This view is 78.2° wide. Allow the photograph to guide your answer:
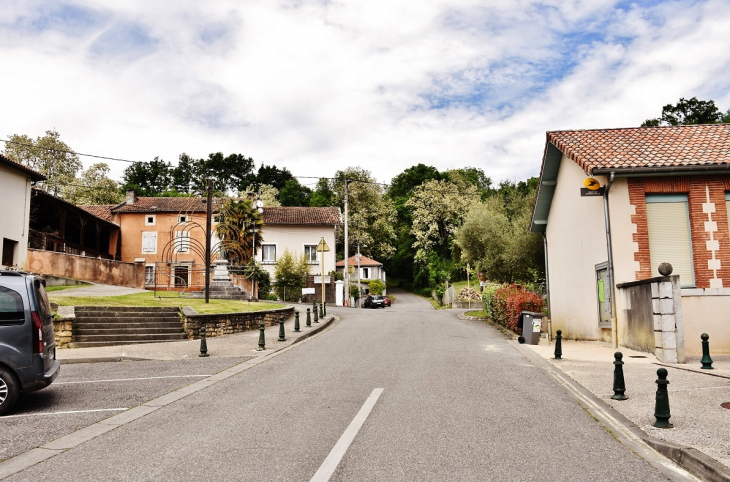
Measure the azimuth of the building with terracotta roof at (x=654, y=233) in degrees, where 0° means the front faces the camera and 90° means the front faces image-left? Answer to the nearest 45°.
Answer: approximately 0°

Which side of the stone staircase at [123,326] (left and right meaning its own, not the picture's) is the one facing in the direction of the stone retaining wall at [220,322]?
left

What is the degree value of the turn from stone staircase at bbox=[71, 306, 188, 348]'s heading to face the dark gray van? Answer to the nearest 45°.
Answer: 0° — it already faces it

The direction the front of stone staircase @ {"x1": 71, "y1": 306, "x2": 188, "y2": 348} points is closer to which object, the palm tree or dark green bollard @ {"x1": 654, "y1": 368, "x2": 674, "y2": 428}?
the dark green bollard

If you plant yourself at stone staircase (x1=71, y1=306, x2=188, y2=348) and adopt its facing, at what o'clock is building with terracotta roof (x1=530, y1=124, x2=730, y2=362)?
The building with terracotta roof is roughly at 10 o'clock from the stone staircase.

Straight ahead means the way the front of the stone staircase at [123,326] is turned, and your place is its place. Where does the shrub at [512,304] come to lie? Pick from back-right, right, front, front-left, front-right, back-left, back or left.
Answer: left

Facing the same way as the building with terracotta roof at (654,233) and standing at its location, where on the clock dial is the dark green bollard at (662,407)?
The dark green bollard is roughly at 12 o'clock from the building with terracotta roof.

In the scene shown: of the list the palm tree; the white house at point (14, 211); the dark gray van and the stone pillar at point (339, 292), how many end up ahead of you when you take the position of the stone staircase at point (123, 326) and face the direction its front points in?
1

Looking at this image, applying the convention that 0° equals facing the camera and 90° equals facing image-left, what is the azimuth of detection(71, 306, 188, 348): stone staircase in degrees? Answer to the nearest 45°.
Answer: approximately 0°

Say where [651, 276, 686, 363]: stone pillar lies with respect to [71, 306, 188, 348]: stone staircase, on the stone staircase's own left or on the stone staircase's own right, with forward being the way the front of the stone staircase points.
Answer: on the stone staircase's own left

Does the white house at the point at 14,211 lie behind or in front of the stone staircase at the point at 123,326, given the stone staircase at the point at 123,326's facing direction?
behind

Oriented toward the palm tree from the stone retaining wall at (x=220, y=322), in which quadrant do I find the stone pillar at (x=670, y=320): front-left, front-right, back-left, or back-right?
back-right

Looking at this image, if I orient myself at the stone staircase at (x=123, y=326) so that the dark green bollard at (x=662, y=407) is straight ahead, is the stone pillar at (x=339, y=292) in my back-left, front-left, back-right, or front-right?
back-left

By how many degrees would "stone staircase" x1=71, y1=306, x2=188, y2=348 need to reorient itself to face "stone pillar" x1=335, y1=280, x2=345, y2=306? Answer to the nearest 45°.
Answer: approximately 135° to its left

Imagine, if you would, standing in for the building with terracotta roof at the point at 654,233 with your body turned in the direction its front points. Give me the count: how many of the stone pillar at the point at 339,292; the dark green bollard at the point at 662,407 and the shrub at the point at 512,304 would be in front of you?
1
